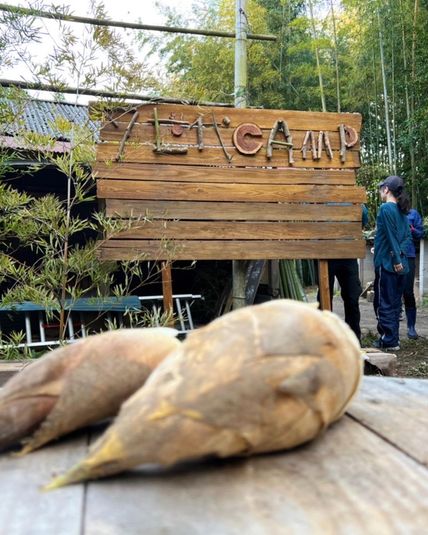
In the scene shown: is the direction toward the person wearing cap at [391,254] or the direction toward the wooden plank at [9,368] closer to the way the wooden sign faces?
the wooden plank

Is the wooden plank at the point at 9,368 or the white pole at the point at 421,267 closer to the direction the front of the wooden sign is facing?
the wooden plank

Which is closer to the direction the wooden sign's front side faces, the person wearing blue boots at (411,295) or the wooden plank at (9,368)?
the wooden plank

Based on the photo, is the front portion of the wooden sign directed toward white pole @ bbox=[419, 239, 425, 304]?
no

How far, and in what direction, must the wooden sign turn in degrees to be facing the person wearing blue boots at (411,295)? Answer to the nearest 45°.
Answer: approximately 135° to its left

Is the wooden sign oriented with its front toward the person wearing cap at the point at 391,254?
no

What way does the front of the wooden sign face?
toward the camera
